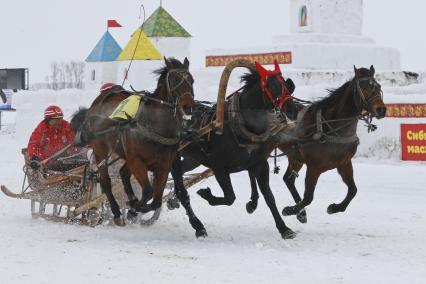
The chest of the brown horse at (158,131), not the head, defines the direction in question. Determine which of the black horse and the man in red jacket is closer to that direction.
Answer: the black horse

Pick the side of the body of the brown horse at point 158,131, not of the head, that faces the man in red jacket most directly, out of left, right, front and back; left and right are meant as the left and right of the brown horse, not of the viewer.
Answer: back

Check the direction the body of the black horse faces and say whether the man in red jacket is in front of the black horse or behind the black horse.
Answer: behind

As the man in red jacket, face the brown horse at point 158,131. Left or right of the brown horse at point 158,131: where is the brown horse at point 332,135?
left

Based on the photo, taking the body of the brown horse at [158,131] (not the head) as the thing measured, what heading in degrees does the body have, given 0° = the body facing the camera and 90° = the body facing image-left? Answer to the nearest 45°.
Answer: approximately 315°

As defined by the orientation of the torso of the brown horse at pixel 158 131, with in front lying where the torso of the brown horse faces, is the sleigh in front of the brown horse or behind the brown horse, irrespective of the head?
behind
